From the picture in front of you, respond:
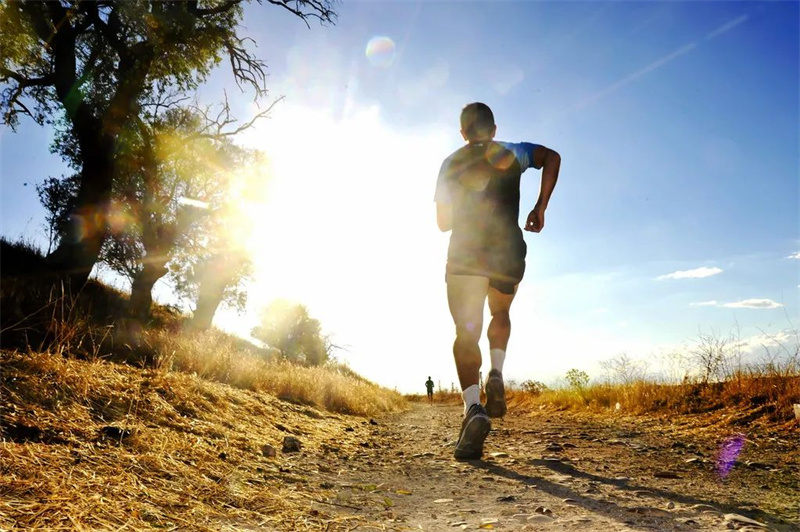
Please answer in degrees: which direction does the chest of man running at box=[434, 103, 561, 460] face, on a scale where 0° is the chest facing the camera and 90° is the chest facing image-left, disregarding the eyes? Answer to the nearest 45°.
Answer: approximately 180°

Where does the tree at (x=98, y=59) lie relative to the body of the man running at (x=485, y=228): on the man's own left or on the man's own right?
on the man's own left

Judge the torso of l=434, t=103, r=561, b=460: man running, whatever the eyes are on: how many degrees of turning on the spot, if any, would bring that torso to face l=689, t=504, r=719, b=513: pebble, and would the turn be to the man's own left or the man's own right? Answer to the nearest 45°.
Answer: approximately 135° to the man's own right

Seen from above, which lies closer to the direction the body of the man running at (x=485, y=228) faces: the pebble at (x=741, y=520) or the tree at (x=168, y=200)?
the tree

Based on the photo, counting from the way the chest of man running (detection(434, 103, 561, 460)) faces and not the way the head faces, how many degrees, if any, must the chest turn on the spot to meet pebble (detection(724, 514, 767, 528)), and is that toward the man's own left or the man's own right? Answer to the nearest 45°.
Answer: approximately 135° to the man's own right
